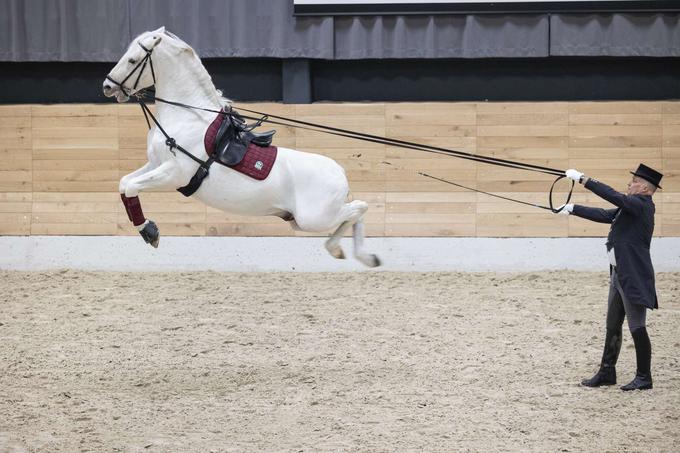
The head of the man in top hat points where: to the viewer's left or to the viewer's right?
to the viewer's left

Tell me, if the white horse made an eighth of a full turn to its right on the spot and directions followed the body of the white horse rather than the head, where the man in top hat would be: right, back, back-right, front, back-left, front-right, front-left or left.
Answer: back-right

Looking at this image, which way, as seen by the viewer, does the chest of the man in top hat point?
to the viewer's left

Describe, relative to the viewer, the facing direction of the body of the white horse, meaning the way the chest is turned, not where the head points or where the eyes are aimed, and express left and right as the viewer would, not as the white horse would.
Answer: facing to the left of the viewer
